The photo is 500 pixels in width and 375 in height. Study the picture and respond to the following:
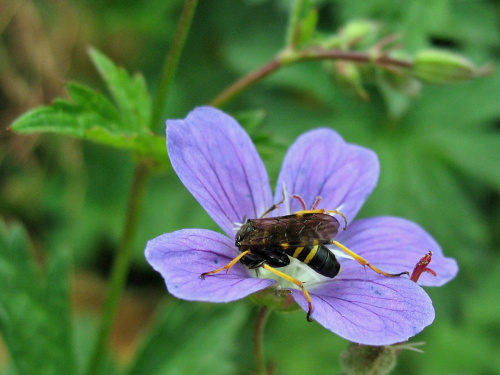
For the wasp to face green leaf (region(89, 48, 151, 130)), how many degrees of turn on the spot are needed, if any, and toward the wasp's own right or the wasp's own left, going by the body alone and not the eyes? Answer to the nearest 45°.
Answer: approximately 45° to the wasp's own right

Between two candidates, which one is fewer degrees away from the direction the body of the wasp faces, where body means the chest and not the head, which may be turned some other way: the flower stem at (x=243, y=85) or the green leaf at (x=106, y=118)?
the green leaf

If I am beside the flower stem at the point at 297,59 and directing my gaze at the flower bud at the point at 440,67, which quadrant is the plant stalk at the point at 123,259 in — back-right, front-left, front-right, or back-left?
back-right

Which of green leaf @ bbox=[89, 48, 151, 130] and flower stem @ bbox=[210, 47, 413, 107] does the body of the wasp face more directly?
the green leaf

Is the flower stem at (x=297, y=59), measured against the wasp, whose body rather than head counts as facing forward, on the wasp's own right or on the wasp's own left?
on the wasp's own right

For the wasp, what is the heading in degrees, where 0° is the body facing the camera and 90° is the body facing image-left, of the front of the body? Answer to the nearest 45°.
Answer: approximately 90°

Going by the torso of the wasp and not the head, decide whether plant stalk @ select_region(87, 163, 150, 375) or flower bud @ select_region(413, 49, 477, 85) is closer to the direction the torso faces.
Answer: the plant stalk

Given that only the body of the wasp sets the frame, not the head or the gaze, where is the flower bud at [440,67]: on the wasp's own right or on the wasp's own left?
on the wasp's own right

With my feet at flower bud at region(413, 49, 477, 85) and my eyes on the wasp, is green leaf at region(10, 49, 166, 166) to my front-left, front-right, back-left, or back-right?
front-right

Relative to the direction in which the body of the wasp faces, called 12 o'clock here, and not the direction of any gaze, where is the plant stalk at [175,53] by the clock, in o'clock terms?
The plant stalk is roughly at 2 o'clock from the wasp.
